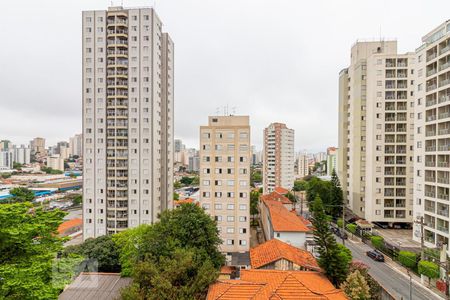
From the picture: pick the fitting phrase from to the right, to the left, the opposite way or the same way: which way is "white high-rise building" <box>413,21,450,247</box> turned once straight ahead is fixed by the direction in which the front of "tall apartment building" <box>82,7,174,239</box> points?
to the right

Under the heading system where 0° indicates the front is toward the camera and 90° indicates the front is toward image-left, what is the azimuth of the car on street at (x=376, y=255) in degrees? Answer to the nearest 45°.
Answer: approximately 135°

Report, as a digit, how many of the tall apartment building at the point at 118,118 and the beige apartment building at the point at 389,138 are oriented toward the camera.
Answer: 2

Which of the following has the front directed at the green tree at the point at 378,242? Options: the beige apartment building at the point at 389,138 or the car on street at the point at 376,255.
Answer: the beige apartment building

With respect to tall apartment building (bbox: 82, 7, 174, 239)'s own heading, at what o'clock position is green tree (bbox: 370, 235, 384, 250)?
The green tree is roughly at 10 o'clock from the tall apartment building.

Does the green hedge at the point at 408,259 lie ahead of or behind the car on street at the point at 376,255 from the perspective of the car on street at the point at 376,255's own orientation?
behind

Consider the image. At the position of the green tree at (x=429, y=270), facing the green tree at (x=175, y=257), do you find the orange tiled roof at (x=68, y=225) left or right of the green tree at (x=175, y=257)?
right

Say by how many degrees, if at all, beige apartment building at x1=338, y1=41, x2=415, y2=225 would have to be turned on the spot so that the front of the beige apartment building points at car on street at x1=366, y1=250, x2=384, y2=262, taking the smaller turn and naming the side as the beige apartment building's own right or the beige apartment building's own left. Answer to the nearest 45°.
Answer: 0° — it already faces it

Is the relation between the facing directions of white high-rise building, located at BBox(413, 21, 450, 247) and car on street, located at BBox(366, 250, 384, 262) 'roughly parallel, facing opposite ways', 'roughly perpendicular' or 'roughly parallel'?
roughly perpendicular

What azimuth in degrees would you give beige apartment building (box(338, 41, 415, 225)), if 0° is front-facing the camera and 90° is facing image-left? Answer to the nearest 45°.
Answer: approximately 0°

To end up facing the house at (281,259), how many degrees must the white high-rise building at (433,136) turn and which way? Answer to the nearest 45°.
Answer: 0° — it already faces it
